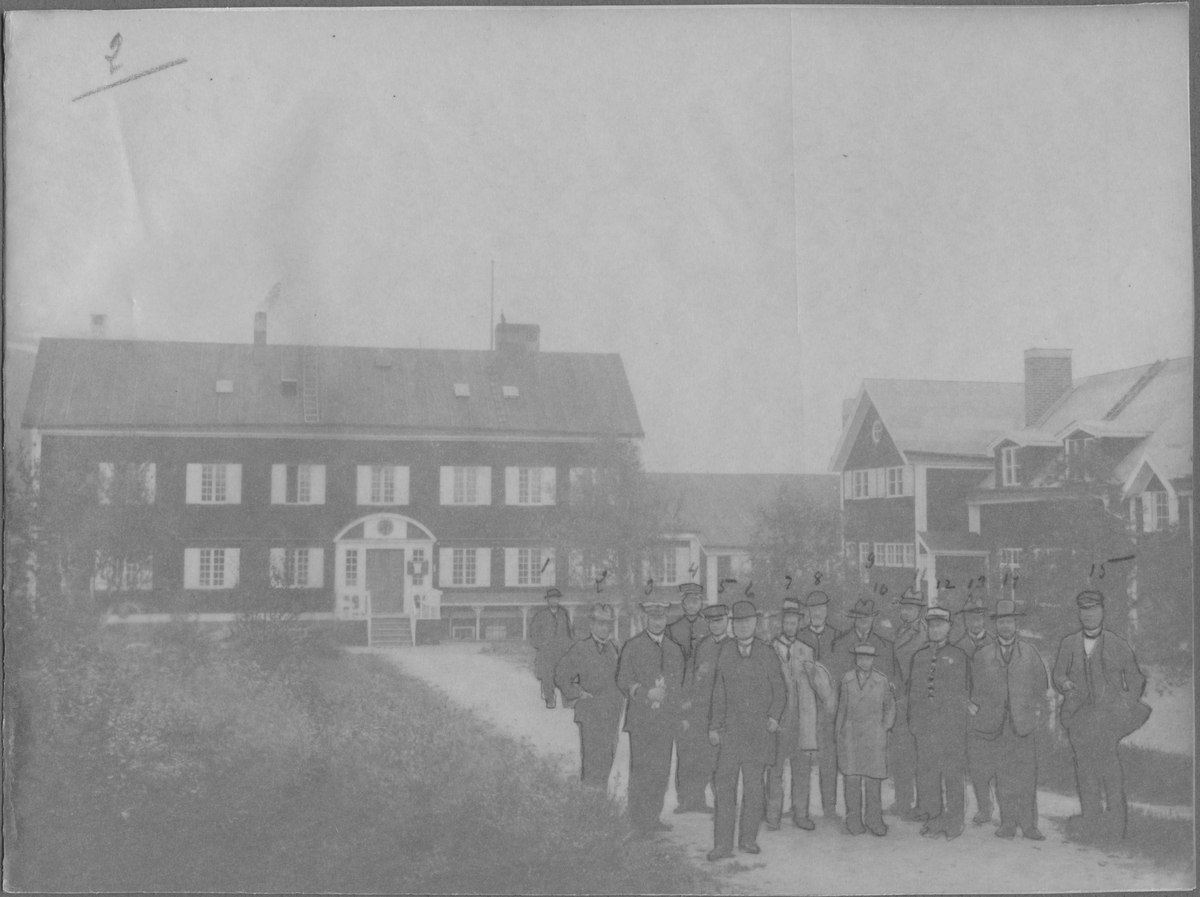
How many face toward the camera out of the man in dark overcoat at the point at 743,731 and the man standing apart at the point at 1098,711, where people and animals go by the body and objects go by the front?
2

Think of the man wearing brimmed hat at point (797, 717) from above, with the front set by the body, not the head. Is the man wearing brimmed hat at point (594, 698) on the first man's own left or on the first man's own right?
on the first man's own right

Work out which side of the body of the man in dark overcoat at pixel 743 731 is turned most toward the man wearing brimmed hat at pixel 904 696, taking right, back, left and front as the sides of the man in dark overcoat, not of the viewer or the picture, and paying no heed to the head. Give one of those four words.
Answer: left

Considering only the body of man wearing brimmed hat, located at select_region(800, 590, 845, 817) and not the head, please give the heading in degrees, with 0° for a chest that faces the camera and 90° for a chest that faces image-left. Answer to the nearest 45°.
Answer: approximately 0°
